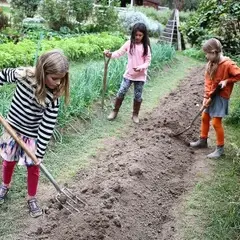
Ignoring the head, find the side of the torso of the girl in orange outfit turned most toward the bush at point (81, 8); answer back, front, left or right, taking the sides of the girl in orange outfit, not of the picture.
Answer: right

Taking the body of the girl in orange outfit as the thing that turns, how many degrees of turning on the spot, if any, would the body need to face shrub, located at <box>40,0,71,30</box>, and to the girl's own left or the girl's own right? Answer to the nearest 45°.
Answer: approximately 90° to the girl's own right

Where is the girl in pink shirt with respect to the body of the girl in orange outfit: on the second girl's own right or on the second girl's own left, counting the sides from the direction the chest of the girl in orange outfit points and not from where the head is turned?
on the second girl's own right

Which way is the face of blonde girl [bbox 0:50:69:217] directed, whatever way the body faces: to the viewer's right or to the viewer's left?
to the viewer's right

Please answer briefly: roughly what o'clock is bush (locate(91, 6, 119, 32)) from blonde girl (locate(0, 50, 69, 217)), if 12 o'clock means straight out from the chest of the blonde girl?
The bush is roughly at 8 o'clock from the blonde girl.

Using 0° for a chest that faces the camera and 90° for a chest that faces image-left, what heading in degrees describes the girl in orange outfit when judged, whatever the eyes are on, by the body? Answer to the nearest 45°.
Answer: approximately 45°

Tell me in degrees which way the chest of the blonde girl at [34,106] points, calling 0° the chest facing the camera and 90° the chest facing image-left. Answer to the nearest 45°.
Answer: approximately 315°

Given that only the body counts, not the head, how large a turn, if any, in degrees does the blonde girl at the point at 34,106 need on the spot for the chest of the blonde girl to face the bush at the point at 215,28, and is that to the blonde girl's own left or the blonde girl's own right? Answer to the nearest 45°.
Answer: approximately 90° to the blonde girl's own left

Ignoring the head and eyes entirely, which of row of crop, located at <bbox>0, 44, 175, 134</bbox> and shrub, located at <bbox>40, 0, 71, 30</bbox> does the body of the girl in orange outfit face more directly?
the row of crop

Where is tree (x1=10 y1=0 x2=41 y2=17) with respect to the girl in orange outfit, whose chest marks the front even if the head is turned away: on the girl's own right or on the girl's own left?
on the girl's own right

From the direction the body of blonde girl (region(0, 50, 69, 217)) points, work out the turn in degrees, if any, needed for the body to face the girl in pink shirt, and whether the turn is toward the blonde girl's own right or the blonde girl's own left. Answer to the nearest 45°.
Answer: approximately 90° to the blonde girl's own left

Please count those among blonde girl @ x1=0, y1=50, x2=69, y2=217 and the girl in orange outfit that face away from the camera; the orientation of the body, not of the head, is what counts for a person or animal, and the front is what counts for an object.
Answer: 0

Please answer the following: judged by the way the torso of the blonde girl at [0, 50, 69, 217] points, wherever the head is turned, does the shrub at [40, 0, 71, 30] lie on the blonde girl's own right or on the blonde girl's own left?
on the blonde girl's own left
